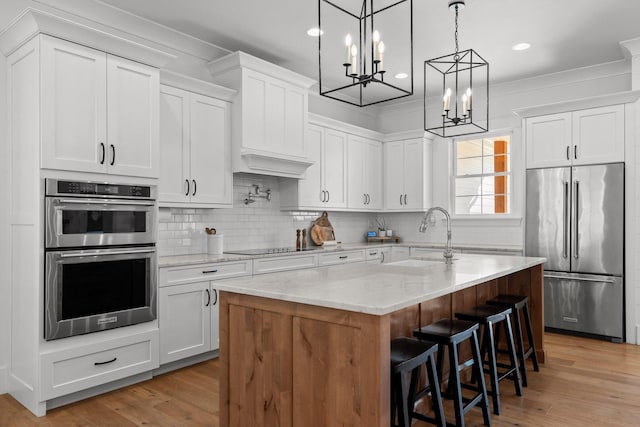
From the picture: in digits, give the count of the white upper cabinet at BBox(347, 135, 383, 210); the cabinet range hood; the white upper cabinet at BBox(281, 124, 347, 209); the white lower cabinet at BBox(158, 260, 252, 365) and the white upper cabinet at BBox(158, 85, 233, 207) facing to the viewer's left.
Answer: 0

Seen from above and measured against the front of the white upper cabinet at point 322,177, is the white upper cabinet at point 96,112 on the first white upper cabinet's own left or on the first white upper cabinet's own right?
on the first white upper cabinet's own right

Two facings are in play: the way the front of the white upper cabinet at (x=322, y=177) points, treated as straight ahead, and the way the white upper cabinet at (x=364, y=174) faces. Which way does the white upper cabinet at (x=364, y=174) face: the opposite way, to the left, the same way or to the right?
the same way

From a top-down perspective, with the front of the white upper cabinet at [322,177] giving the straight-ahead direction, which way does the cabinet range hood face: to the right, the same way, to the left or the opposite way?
the same way

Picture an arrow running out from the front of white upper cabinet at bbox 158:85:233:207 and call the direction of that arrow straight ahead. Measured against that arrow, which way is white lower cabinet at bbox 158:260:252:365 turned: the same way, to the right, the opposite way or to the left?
the same way

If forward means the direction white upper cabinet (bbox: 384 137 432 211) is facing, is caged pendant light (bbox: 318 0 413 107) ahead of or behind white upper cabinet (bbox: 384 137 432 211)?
ahead

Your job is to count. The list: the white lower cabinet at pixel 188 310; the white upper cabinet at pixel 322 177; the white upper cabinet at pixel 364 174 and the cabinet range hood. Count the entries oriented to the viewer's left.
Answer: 0

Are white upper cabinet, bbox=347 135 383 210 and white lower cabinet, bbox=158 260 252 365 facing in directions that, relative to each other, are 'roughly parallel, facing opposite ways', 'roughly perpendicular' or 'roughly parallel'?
roughly parallel

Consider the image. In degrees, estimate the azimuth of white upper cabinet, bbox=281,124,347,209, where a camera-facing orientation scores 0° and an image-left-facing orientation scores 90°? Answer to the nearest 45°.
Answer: approximately 315°

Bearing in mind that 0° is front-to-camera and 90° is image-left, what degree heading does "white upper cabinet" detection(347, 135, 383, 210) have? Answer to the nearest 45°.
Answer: approximately 315°

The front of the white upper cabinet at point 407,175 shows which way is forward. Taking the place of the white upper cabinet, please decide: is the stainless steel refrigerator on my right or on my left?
on my left

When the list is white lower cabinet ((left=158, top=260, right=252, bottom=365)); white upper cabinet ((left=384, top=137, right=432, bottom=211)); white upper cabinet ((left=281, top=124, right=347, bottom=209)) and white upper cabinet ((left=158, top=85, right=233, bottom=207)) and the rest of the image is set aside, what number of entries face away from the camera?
0

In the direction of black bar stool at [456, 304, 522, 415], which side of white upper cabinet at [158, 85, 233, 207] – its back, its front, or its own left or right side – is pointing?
front

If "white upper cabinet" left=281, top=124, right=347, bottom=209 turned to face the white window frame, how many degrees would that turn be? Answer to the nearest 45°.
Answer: approximately 45° to its left

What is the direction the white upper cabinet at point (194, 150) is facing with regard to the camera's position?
facing the viewer and to the right of the viewer

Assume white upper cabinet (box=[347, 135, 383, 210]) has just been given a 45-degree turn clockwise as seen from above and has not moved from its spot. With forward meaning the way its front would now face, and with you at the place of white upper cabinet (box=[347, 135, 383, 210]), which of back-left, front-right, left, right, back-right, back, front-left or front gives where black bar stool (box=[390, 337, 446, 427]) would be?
front

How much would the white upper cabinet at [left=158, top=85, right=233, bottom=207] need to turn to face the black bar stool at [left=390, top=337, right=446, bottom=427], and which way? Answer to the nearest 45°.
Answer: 0° — it already faces it

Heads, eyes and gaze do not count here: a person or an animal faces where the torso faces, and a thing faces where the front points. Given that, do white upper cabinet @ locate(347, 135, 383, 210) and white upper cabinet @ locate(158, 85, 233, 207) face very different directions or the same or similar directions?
same or similar directions
